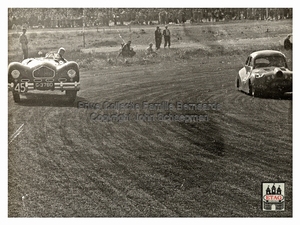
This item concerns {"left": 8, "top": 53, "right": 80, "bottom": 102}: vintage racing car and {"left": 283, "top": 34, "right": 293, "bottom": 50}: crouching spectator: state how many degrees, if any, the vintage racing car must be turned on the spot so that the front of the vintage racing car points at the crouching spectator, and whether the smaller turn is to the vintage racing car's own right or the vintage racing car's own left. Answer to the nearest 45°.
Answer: approximately 90° to the vintage racing car's own left

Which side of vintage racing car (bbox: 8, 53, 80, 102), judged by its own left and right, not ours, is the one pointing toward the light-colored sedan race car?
left

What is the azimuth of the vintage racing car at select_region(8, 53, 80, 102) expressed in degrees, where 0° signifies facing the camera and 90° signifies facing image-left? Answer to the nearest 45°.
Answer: approximately 0°
